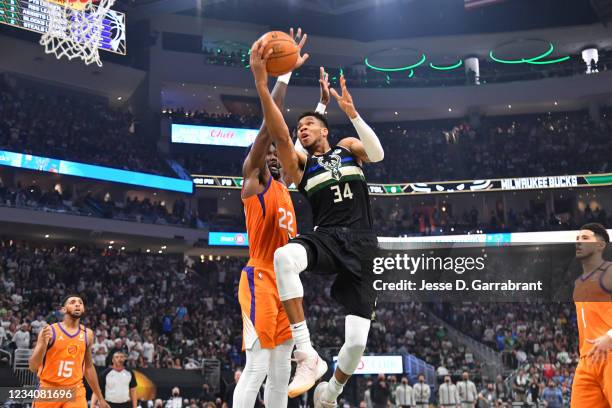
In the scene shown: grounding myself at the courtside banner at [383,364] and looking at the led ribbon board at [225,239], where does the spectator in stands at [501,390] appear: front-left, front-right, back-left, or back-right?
back-right

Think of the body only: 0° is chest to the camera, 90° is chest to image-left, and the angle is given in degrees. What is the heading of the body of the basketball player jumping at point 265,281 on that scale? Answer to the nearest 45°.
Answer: approximately 315°

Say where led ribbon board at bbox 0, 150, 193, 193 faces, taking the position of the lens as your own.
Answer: facing the viewer and to the right of the viewer

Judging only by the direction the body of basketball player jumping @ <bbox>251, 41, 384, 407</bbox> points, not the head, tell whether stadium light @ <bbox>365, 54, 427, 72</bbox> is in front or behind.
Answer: behind

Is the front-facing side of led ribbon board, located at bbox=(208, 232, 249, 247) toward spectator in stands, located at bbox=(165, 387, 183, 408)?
yes

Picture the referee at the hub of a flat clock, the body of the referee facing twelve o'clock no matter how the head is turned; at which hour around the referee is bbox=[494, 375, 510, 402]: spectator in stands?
The spectator in stands is roughly at 8 o'clock from the referee.

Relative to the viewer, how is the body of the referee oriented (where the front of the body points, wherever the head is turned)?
toward the camera

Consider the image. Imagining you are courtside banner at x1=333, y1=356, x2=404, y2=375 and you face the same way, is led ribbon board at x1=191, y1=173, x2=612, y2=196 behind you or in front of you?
behind

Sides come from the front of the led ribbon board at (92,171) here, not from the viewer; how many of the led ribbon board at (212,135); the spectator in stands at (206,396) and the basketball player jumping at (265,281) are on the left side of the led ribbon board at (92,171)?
1

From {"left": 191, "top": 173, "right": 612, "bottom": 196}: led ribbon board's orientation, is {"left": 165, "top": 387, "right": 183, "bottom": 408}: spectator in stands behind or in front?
in front

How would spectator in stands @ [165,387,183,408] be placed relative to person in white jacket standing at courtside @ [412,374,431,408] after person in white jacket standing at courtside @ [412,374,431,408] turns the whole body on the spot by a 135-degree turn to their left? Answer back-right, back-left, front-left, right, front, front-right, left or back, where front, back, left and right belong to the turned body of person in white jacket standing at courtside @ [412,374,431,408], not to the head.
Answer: back

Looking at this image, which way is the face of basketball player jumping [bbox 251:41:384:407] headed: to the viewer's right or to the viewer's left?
to the viewer's left

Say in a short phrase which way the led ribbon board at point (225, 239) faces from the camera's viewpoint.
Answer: facing the viewer

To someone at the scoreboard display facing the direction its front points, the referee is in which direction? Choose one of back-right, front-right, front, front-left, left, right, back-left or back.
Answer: front-right

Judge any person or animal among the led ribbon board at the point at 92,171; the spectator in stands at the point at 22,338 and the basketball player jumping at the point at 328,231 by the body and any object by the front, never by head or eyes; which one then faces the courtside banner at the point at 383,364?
the led ribbon board

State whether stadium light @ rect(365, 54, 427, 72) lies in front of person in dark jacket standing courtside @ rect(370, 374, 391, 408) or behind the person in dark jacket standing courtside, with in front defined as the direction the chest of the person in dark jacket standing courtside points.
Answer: behind

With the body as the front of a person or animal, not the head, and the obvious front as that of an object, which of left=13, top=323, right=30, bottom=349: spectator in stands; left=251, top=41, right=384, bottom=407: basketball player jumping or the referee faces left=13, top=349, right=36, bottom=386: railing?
the spectator in stands

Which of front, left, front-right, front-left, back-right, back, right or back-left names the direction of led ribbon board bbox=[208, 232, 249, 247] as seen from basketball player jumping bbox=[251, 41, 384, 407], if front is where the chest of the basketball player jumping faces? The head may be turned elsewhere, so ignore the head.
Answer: back-right

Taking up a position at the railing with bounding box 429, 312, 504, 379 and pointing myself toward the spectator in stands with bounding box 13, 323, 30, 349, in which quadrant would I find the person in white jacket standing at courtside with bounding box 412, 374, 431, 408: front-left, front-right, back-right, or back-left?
front-left
